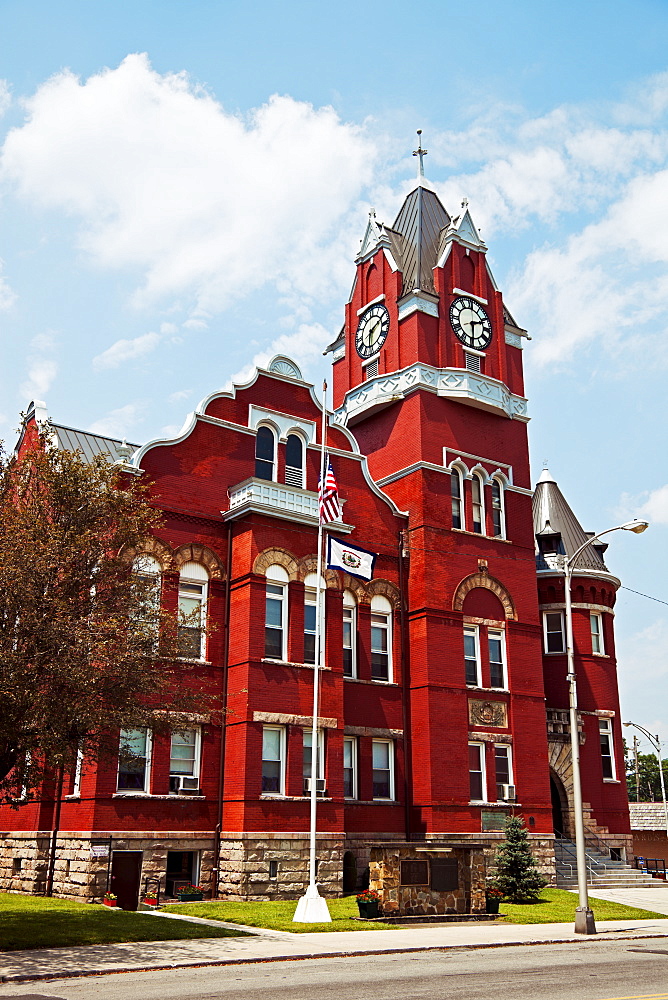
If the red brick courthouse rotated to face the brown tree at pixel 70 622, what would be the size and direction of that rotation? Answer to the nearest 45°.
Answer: approximately 90° to its right
